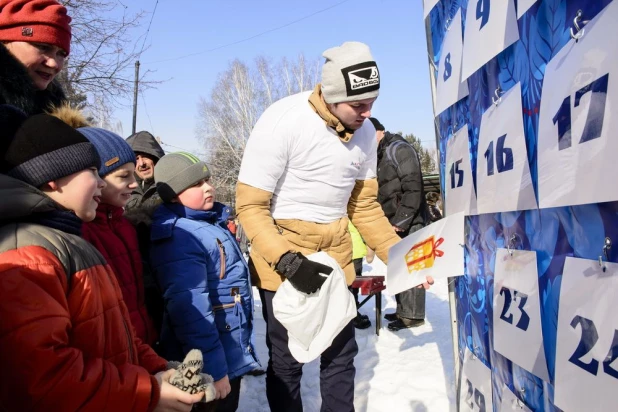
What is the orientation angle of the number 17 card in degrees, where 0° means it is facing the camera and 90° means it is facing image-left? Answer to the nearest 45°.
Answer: approximately 45°

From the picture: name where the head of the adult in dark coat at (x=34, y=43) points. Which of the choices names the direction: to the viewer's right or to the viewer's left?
to the viewer's right

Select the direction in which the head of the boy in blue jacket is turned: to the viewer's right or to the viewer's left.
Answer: to the viewer's right

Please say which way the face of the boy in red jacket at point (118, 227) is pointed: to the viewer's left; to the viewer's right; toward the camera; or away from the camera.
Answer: to the viewer's right

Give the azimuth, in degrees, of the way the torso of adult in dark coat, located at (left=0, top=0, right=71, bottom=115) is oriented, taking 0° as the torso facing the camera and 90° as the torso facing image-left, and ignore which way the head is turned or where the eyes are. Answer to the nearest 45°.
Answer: approximately 315°
